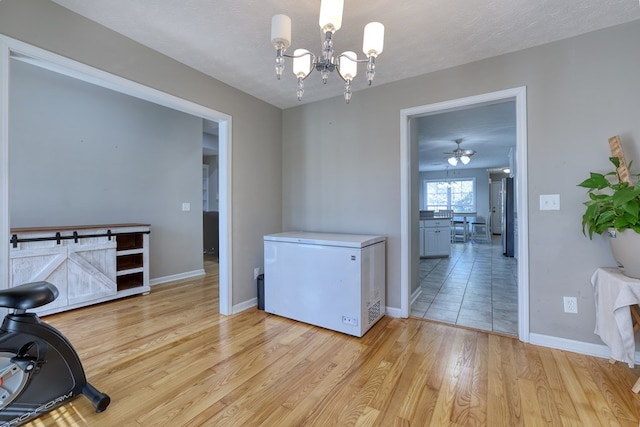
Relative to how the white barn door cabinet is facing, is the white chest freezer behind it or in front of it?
in front

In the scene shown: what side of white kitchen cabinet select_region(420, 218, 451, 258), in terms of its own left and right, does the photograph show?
front

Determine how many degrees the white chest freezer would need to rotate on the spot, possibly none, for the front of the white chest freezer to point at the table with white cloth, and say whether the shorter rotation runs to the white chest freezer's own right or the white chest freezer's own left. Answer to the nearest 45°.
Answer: approximately 90° to the white chest freezer's own left

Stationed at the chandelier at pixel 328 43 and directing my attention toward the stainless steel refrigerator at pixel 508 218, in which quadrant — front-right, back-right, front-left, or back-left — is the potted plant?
front-right

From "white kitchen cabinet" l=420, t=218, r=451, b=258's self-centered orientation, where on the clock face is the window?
The window is roughly at 6 o'clock from the white kitchen cabinet.

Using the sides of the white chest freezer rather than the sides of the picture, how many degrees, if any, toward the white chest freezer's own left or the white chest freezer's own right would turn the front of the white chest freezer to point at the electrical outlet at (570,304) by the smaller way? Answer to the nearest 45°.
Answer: approximately 135° to the white chest freezer's own left

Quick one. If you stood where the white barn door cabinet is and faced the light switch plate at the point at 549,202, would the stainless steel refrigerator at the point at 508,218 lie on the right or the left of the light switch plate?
left

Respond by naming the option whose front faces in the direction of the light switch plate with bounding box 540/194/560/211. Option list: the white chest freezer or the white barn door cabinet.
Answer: the white barn door cabinet

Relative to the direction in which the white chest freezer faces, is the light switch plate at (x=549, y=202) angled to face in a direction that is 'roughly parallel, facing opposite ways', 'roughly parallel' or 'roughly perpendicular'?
roughly parallel

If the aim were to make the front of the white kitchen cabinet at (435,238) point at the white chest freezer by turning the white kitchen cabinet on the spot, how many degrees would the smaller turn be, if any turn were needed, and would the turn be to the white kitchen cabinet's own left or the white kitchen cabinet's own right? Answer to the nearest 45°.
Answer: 0° — it already faces it

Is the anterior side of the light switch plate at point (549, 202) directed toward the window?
no

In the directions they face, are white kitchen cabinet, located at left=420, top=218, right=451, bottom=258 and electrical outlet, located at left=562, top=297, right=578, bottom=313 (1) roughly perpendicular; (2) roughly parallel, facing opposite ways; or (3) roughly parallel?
roughly parallel

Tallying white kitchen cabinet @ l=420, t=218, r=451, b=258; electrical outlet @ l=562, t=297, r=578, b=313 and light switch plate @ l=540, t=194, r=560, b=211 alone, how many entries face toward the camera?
3

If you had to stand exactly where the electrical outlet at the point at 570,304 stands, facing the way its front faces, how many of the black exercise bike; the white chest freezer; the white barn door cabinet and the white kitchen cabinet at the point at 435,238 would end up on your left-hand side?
0

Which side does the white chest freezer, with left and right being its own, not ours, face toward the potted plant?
left

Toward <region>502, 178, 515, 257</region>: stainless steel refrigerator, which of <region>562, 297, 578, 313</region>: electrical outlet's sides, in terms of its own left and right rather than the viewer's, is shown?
back

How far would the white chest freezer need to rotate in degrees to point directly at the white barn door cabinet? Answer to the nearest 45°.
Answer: approximately 45° to its right

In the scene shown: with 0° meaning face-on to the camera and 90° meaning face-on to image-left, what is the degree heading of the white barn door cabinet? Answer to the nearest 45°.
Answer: approximately 315°
